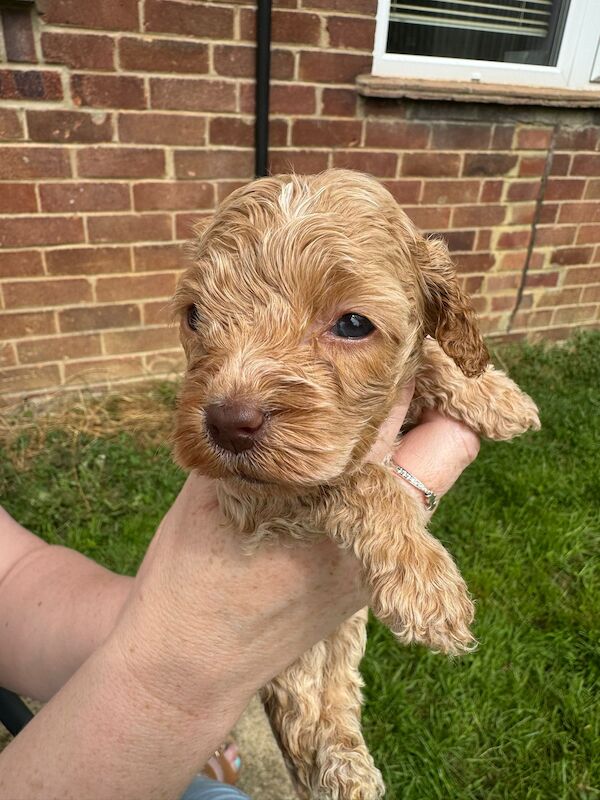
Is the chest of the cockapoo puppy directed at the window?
no

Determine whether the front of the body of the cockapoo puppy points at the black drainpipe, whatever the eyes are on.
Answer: no

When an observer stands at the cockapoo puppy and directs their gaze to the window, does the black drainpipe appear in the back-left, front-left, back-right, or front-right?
front-left

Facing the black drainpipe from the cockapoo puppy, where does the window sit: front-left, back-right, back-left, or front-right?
front-right
